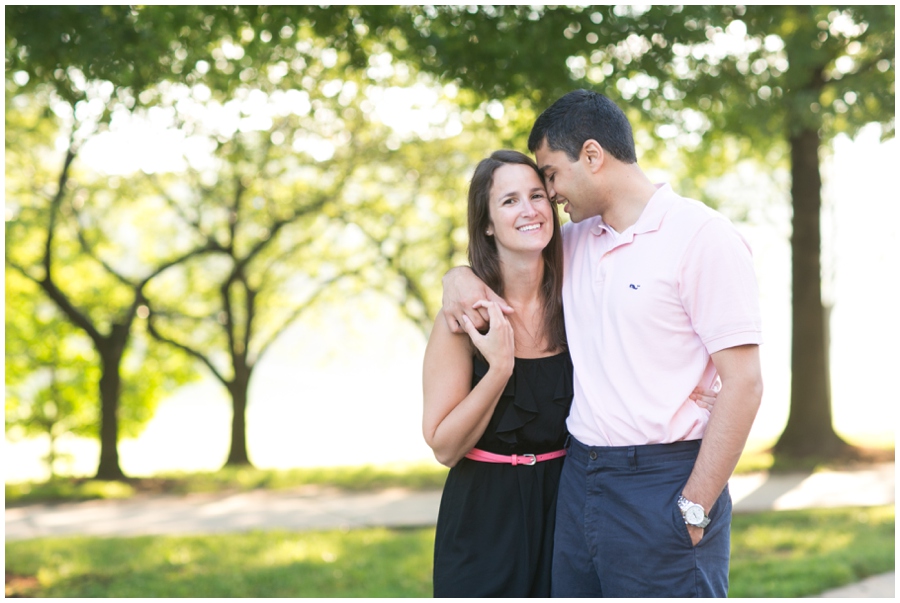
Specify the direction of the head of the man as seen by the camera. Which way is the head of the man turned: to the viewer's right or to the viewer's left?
to the viewer's left

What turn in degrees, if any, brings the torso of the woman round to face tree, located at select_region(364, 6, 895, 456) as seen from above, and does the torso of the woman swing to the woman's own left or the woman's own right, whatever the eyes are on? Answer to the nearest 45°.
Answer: approximately 135° to the woman's own left

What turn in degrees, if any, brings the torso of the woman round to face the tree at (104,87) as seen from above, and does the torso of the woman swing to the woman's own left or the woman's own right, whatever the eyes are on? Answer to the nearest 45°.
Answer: approximately 180°

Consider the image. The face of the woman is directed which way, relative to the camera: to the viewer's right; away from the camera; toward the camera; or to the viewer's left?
toward the camera

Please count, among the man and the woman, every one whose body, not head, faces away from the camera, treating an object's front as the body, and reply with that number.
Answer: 0

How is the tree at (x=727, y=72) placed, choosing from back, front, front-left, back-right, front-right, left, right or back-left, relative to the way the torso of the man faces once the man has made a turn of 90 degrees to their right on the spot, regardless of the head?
front-right

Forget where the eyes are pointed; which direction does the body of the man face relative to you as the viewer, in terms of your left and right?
facing the viewer and to the left of the viewer
